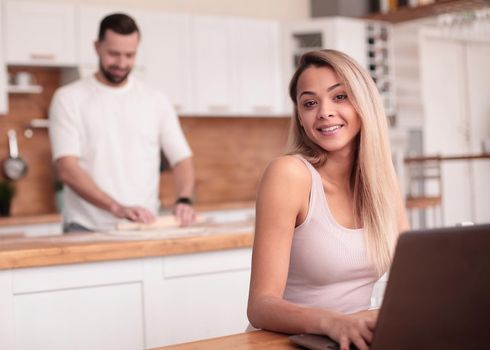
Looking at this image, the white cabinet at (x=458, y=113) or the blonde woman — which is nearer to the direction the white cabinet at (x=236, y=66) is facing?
the blonde woman

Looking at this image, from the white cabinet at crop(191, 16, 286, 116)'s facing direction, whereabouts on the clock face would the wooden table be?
The wooden table is roughly at 12 o'clock from the white cabinet.

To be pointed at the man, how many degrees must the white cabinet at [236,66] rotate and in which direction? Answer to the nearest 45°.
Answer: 0° — it already faces them

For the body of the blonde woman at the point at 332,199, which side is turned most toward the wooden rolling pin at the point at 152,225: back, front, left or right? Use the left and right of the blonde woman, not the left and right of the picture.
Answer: back

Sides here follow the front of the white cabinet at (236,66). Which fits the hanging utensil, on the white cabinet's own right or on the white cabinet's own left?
on the white cabinet's own right

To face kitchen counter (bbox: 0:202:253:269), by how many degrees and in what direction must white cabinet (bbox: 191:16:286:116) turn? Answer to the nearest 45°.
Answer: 0° — it already faces it

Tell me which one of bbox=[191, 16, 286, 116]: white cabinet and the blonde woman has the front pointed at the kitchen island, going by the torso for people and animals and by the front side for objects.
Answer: the white cabinet

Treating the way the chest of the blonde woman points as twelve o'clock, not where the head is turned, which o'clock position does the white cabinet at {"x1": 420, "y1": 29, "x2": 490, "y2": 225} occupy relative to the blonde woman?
The white cabinet is roughly at 8 o'clock from the blonde woman.

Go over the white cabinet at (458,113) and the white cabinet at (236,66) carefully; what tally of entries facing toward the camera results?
2

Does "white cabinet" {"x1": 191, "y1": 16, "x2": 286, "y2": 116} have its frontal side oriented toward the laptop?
yes

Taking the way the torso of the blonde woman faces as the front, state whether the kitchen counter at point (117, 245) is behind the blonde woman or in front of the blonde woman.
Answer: behind
